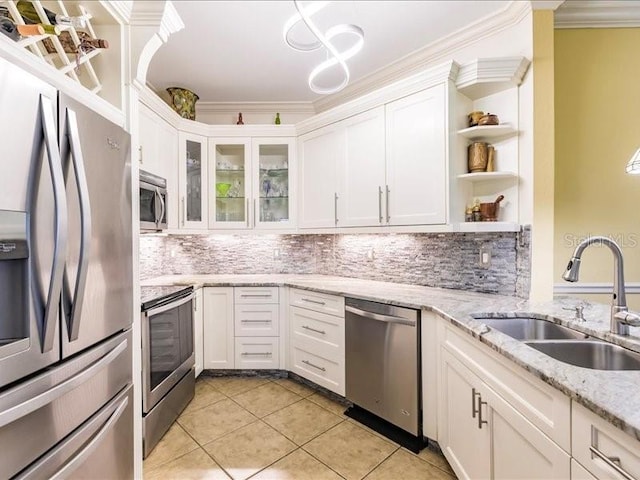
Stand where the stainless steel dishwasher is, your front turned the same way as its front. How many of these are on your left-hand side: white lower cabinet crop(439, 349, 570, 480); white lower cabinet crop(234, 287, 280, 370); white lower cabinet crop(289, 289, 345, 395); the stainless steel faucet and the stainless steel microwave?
2

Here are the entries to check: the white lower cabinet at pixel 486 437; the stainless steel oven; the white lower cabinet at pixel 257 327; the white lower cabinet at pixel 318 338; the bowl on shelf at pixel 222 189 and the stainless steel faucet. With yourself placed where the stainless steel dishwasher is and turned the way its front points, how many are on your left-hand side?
2

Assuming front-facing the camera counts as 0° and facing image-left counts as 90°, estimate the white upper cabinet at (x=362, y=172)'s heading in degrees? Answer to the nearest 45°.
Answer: approximately 45°

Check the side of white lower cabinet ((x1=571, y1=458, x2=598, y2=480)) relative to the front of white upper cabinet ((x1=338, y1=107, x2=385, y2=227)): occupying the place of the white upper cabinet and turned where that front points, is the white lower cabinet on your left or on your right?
on your left

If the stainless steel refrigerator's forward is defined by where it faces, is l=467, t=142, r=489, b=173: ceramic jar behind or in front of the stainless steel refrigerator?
in front

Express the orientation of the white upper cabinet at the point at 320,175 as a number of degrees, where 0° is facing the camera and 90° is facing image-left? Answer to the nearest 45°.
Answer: approximately 45°

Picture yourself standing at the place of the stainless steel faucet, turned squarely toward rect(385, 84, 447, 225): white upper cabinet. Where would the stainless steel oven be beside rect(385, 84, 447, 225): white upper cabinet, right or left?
left

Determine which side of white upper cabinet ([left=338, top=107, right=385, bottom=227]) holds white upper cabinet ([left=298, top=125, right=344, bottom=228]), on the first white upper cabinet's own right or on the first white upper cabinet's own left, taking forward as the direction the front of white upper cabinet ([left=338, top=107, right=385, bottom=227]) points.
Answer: on the first white upper cabinet's own right

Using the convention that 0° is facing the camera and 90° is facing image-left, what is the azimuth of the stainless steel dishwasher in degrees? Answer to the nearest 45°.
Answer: approximately 45°

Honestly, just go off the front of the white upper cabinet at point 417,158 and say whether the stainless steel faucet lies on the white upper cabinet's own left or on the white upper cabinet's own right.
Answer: on the white upper cabinet's own left

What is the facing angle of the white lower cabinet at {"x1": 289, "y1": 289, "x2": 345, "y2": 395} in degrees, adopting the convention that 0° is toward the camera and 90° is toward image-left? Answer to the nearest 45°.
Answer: approximately 45°
